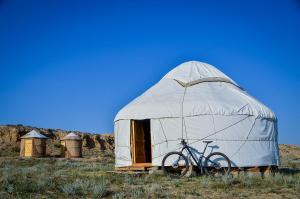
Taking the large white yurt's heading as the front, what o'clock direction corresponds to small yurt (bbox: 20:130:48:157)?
The small yurt is roughly at 3 o'clock from the large white yurt.

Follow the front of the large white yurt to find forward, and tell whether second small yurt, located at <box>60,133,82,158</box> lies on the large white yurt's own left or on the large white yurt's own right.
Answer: on the large white yurt's own right

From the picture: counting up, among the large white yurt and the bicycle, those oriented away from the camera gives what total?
0

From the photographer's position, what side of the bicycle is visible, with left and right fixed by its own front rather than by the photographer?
left

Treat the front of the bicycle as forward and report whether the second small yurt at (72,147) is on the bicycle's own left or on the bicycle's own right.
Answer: on the bicycle's own right

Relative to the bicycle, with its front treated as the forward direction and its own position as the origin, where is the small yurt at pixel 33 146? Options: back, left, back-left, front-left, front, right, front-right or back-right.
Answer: front-right

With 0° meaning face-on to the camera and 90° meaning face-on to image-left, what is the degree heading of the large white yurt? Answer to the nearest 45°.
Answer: approximately 45°
